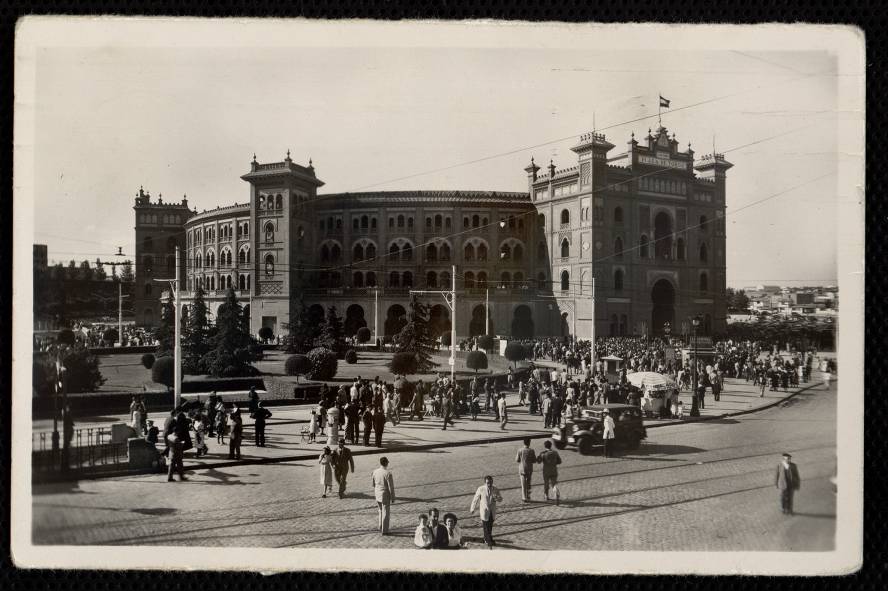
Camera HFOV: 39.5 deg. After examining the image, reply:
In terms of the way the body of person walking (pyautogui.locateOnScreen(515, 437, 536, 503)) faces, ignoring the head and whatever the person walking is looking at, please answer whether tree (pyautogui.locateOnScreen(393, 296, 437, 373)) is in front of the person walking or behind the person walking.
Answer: in front

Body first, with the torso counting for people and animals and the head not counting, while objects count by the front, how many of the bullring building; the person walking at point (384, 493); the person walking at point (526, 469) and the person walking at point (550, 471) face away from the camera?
3

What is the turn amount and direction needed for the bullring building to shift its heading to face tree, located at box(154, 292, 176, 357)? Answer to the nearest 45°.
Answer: approximately 135° to its right

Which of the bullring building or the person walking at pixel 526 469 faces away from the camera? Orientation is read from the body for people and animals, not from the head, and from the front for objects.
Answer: the person walking

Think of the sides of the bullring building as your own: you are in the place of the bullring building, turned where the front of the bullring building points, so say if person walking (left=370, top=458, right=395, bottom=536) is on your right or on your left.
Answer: on your right

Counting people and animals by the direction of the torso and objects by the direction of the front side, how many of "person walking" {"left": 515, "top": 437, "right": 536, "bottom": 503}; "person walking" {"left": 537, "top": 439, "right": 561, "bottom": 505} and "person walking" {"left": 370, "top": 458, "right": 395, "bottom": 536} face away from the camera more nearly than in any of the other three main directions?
3

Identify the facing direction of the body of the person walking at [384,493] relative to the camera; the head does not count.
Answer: away from the camera

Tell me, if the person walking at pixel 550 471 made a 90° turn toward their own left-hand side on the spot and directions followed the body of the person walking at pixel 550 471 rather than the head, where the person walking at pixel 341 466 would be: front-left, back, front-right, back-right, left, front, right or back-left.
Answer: front

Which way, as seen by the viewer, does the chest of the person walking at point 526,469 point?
away from the camera

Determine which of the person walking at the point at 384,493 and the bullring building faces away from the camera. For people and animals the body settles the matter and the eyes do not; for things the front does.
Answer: the person walking

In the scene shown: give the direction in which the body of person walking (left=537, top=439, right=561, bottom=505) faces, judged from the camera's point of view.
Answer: away from the camera
